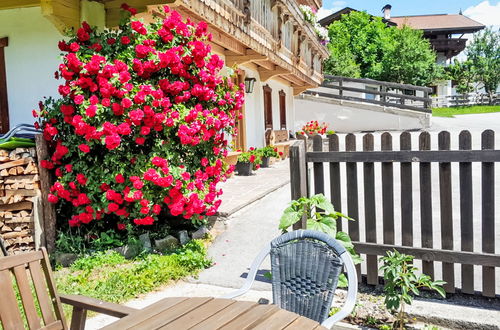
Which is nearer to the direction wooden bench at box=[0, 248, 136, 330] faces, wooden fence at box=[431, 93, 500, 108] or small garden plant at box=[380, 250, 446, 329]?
the small garden plant

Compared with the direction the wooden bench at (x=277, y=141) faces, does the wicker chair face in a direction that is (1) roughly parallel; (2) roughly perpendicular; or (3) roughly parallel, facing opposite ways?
roughly perpendicular

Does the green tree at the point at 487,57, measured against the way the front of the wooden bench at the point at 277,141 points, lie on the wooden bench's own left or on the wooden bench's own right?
on the wooden bench's own left

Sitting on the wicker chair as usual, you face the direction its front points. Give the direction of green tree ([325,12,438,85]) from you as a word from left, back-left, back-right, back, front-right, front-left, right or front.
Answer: back-right

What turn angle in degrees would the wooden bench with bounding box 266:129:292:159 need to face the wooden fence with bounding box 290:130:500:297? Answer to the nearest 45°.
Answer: approximately 45° to its right

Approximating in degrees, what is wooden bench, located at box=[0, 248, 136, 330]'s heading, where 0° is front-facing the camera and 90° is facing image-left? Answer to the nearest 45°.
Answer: approximately 315°

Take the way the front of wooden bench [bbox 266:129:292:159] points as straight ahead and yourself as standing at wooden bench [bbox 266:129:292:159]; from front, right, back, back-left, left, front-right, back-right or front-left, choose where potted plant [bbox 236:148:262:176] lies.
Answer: front-right

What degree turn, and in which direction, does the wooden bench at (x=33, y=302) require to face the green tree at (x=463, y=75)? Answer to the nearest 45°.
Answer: approximately 90° to its left

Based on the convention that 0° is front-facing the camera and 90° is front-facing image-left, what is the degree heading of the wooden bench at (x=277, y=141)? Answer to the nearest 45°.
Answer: approximately 315°
